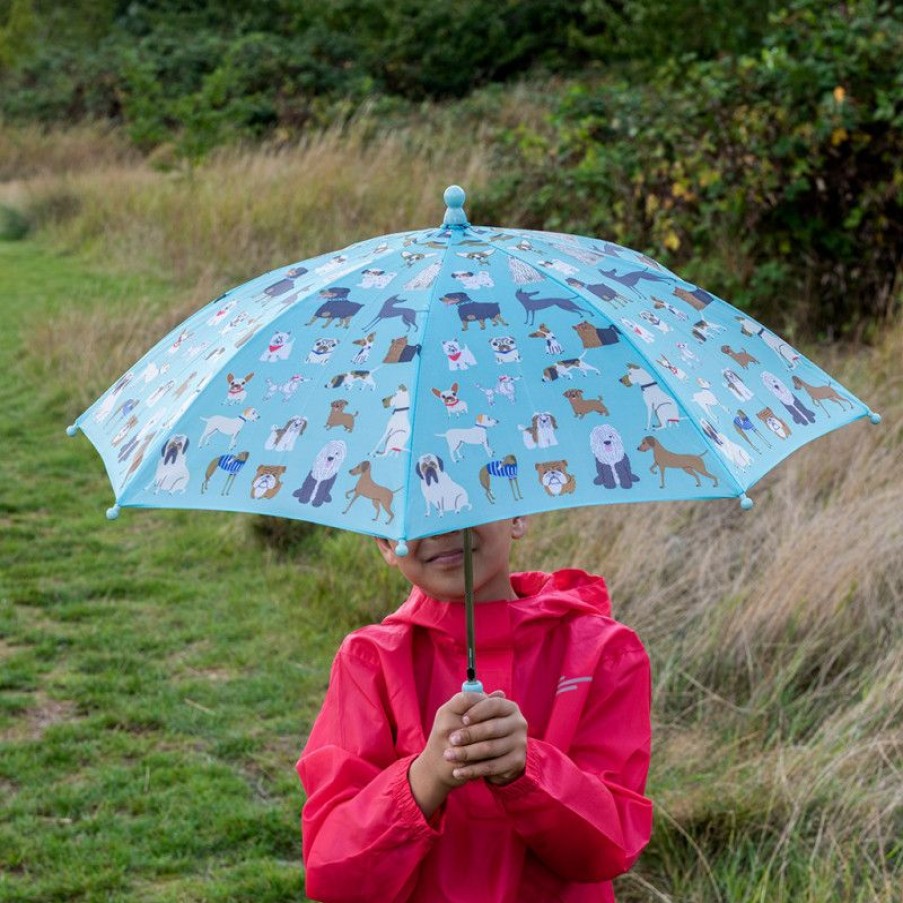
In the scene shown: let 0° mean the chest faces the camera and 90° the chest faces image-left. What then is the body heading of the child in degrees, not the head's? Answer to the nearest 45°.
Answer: approximately 0°
